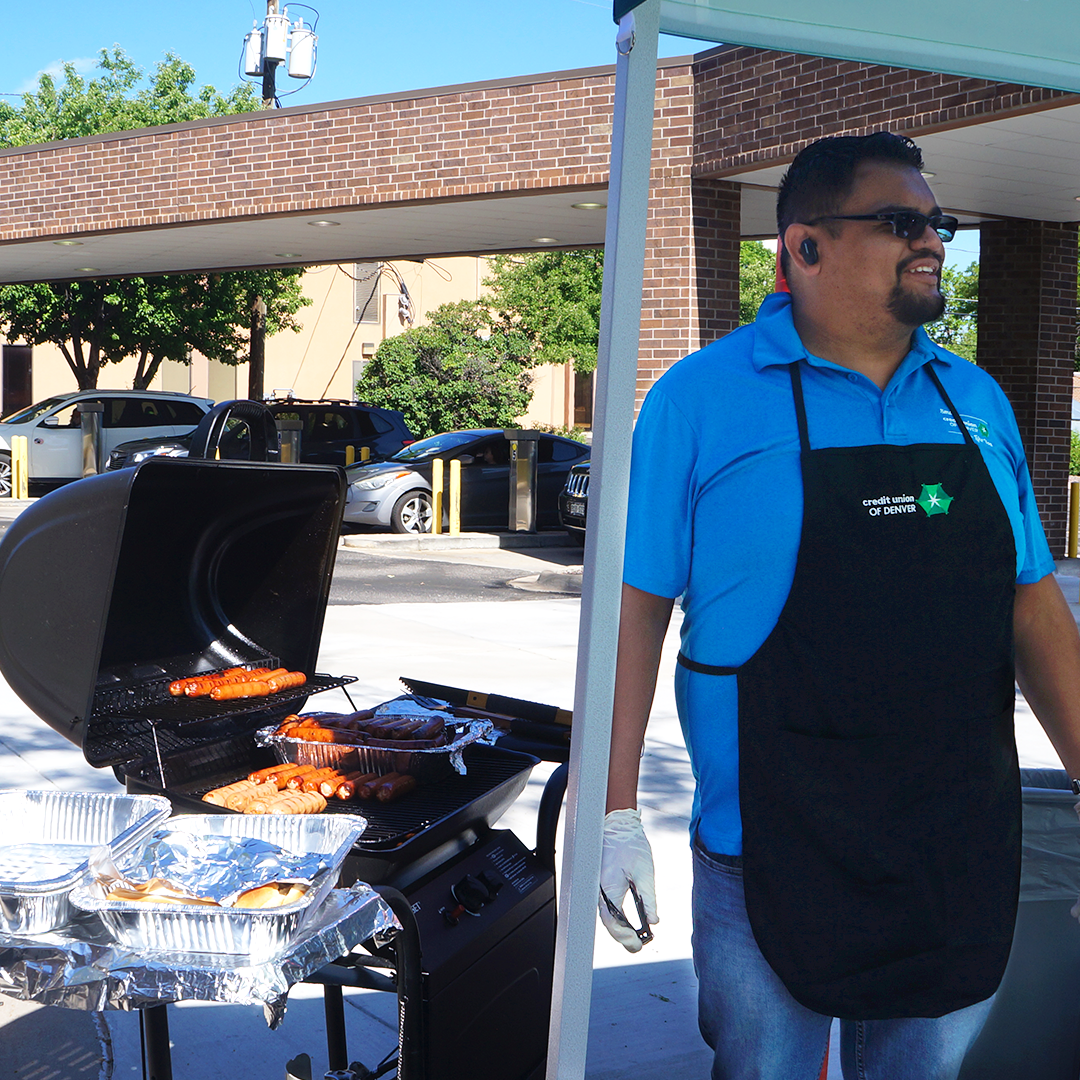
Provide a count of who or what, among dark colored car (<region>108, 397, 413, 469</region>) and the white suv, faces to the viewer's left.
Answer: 2

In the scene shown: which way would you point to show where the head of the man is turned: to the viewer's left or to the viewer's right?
to the viewer's right

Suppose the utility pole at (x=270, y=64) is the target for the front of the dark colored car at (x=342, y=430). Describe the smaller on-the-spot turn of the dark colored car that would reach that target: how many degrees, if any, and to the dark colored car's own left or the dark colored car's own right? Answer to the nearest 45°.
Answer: approximately 90° to the dark colored car's own right

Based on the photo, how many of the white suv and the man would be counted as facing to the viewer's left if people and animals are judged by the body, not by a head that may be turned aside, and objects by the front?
1

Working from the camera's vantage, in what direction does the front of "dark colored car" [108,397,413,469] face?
facing to the left of the viewer

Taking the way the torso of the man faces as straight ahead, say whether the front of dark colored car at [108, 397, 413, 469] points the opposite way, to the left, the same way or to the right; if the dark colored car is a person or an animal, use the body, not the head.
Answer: to the right

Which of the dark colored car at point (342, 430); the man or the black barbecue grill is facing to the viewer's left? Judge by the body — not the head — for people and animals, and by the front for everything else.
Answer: the dark colored car

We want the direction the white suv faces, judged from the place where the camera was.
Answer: facing to the left of the viewer

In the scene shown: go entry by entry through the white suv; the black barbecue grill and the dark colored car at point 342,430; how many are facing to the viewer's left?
2

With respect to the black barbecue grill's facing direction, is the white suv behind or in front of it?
behind

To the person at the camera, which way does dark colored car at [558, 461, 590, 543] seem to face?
facing the viewer and to the left of the viewer

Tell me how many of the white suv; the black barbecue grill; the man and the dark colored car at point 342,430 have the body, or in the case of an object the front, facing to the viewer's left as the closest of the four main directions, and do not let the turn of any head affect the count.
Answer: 2

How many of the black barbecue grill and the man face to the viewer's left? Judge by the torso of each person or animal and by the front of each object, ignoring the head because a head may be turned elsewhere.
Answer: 0
